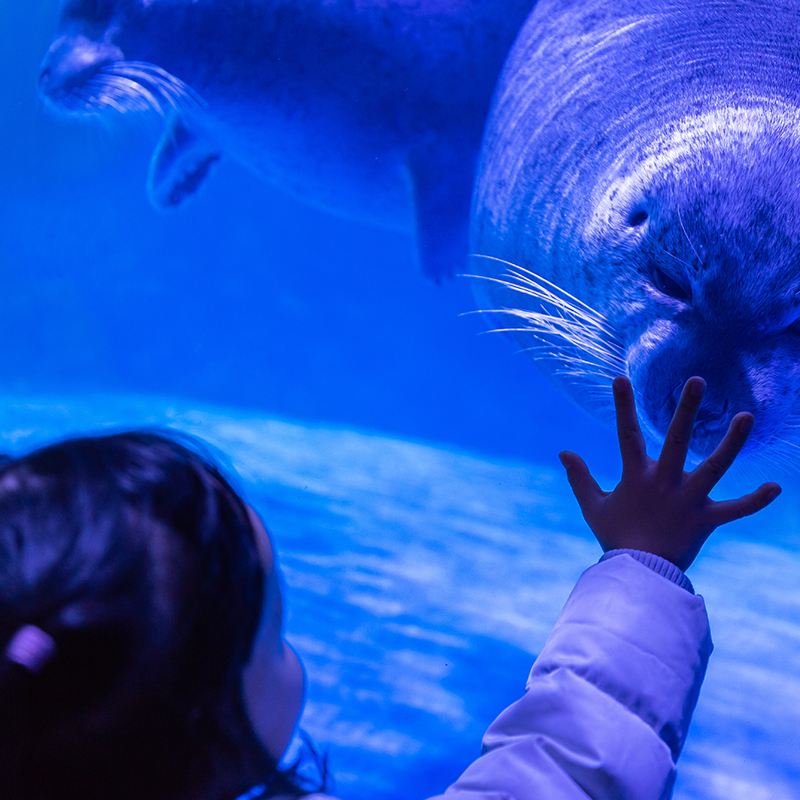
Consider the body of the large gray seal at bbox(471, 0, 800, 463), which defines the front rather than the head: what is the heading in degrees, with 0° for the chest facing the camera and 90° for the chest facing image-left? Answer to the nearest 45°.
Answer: approximately 0°

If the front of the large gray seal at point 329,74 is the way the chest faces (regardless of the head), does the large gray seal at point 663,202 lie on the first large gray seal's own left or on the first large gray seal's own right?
on the first large gray seal's own left

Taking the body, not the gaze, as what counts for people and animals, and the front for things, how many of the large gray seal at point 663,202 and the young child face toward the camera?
1

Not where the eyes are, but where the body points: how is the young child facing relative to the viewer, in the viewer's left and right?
facing away from the viewer and to the right of the viewer

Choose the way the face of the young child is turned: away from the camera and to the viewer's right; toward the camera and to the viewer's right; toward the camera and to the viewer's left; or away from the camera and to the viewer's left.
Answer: away from the camera and to the viewer's right

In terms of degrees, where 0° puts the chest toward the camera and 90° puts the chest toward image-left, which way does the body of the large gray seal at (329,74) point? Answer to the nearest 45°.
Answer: approximately 90°
